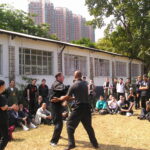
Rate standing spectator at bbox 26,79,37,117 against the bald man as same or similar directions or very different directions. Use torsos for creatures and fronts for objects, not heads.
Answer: very different directions

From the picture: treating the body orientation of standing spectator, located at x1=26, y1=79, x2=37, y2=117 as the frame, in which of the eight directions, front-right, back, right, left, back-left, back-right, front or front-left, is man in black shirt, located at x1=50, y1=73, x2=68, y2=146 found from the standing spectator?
front-right

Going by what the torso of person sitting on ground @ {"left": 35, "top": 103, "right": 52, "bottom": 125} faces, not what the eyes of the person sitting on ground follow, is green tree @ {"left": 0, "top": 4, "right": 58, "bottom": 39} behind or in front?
behind

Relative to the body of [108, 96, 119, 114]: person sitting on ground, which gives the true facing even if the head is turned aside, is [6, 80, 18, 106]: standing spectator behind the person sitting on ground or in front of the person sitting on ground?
in front

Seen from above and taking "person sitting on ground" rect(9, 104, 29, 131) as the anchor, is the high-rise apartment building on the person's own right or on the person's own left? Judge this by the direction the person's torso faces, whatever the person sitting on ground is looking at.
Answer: on the person's own left

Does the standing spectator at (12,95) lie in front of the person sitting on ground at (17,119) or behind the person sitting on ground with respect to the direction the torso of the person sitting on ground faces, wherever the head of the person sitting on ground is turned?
behind

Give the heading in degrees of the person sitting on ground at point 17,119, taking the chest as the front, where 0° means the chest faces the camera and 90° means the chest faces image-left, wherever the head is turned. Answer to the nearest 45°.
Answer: approximately 315°

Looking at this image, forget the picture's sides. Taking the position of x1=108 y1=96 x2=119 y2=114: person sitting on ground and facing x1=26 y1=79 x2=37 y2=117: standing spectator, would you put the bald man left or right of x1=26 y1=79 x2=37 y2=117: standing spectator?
left

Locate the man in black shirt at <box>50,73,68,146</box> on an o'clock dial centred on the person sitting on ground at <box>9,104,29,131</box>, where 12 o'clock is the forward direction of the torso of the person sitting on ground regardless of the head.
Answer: The man in black shirt is roughly at 1 o'clock from the person sitting on ground.

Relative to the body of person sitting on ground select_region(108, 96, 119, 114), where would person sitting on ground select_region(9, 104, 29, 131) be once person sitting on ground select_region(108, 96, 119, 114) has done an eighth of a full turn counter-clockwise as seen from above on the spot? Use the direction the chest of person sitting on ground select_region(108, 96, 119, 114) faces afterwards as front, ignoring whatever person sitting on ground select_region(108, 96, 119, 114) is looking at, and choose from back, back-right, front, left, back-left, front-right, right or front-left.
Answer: right

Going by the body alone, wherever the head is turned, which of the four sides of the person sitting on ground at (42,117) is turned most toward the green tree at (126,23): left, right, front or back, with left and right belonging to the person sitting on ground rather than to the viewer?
left

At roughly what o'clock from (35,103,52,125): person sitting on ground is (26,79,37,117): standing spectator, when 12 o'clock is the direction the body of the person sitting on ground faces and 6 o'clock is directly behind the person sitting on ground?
The standing spectator is roughly at 7 o'clock from the person sitting on ground.
